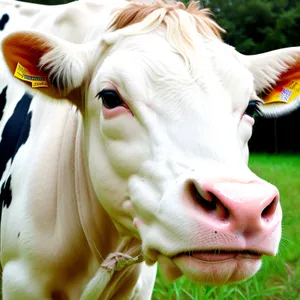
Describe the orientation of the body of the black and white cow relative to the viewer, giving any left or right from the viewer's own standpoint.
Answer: facing the viewer and to the right of the viewer
